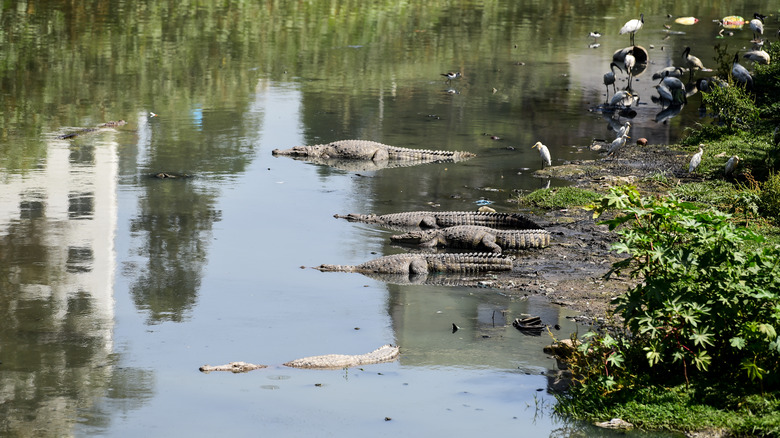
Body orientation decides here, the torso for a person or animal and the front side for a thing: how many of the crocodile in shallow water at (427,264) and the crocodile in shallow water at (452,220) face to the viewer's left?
2

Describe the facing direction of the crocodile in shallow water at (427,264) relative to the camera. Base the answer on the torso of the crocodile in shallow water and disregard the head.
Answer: to the viewer's left

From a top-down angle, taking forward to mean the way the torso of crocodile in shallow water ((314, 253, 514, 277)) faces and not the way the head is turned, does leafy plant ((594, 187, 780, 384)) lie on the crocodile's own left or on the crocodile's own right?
on the crocodile's own left

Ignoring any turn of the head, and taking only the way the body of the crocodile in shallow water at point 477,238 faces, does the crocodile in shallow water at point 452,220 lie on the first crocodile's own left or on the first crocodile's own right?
on the first crocodile's own right

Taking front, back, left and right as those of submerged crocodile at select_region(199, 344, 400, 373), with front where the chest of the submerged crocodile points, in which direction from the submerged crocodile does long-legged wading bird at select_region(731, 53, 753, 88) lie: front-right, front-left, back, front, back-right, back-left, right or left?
back-right

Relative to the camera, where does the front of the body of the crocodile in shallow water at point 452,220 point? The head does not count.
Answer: to the viewer's left

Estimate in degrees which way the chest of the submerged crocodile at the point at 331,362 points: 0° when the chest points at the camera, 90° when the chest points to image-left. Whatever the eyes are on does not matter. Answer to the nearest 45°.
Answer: approximately 90°

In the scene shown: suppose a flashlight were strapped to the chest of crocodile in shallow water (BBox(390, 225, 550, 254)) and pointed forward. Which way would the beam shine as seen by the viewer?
to the viewer's left

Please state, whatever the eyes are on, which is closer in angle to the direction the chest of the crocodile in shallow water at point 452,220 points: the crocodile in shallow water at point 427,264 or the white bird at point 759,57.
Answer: the crocodile in shallow water

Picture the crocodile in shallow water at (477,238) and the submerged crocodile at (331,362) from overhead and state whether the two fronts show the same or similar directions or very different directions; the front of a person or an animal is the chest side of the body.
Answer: same or similar directions

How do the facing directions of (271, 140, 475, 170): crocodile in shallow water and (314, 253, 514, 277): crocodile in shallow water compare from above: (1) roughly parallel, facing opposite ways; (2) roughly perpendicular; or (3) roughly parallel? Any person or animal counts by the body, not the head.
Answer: roughly parallel

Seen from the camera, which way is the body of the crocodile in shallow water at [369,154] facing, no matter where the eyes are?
to the viewer's left

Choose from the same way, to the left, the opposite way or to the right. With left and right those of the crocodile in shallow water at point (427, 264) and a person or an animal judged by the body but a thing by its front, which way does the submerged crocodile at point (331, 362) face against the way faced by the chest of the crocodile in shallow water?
the same way

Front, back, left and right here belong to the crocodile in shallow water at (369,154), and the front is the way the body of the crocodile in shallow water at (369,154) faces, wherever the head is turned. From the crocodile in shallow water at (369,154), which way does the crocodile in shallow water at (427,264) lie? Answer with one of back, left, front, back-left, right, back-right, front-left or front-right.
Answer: left
